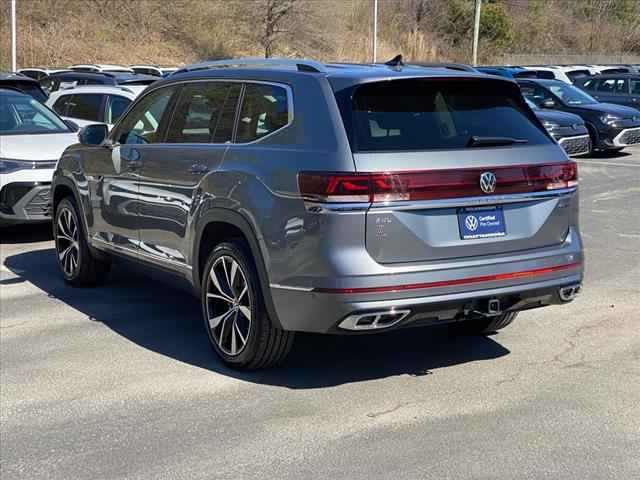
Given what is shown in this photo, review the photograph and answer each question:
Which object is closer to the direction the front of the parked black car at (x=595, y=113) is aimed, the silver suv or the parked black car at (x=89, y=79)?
the silver suv

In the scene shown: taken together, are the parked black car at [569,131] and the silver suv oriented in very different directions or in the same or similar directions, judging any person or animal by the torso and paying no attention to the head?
very different directions

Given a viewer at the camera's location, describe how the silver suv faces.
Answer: facing away from the viewer and to the left of the viewer

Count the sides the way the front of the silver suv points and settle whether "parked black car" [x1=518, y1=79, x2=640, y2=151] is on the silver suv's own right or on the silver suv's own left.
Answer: on the silver suv's own right

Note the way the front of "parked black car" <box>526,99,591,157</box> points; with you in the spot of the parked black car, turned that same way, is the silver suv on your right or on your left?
on your right

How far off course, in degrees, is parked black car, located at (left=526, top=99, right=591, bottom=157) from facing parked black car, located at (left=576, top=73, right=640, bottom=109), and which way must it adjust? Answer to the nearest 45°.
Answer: approximately 135° to its left

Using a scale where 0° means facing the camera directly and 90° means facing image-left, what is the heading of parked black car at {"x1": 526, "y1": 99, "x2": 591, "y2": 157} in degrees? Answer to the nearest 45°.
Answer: approximately 315°

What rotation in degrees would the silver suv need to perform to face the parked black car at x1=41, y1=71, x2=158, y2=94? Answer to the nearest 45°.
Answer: approximately 45° to its right
